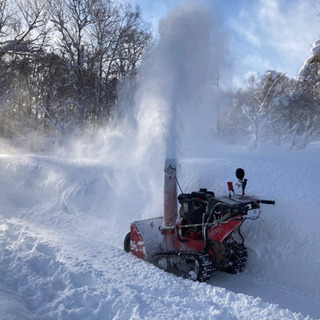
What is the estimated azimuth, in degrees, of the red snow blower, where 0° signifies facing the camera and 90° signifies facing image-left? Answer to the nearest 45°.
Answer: approximately 135°
